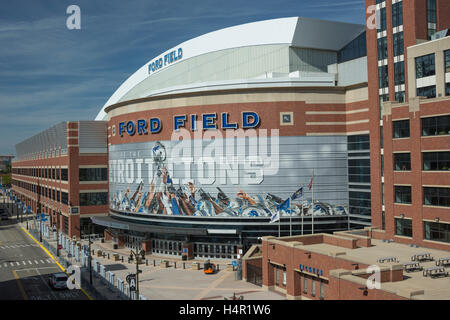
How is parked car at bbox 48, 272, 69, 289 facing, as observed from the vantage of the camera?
facing away from the viewer and to the left of the viewer
